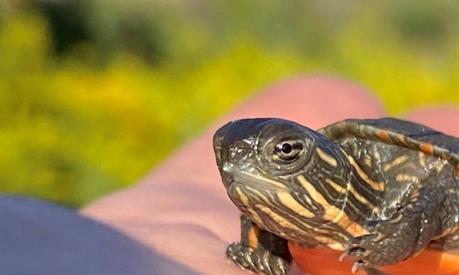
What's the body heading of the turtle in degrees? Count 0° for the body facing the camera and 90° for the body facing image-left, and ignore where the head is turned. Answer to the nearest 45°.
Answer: approximately 45°
